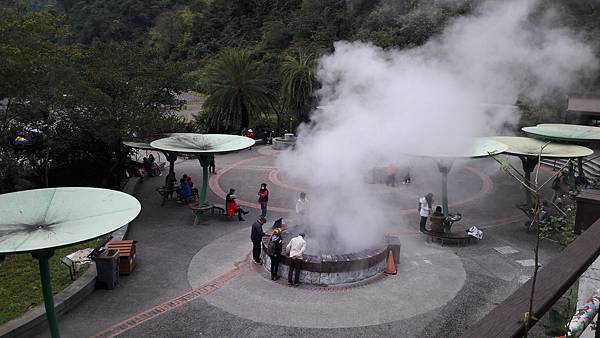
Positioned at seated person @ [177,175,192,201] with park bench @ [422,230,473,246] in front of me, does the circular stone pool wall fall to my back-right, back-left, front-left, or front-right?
front-right

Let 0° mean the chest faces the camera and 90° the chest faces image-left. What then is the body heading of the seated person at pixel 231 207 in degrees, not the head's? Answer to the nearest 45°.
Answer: approximately 315°

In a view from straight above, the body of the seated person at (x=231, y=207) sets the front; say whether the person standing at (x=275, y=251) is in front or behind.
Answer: in front

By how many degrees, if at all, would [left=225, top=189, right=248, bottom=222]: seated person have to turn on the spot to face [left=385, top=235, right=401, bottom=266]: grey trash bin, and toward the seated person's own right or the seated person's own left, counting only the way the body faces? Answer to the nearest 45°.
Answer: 0° — they already face it

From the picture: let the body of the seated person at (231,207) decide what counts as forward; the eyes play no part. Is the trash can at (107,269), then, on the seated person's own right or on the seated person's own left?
on the seated person's own right

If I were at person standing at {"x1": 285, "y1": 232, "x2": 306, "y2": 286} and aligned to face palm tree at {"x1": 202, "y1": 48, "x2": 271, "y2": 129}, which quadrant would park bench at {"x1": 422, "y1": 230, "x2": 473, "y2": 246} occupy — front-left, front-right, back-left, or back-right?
front-right

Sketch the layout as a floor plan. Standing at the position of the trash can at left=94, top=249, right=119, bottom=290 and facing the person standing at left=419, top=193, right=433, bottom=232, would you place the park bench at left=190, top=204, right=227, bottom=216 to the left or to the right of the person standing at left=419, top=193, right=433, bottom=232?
left
